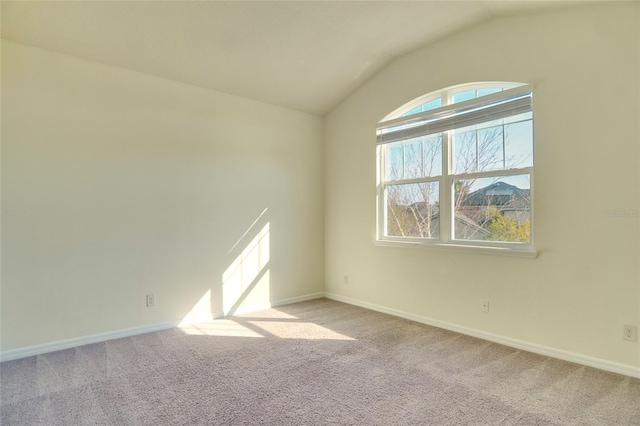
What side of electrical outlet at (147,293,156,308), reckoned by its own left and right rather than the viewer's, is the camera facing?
front

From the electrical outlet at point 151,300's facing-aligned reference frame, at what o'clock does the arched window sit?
The arched window is roughly at 10 o'clock from the electrical outlet.
